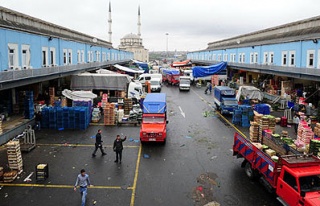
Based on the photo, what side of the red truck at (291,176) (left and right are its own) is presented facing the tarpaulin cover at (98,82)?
back

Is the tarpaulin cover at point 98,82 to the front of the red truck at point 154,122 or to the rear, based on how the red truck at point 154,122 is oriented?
to the rear

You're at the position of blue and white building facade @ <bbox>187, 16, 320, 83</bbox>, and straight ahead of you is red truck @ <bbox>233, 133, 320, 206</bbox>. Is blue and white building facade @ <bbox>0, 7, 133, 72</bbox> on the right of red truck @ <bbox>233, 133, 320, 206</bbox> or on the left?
right

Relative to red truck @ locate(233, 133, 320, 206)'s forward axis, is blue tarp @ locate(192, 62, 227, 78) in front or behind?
behind

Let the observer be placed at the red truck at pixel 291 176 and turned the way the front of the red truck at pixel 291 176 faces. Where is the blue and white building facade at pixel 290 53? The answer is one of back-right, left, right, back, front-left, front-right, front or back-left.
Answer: back-left

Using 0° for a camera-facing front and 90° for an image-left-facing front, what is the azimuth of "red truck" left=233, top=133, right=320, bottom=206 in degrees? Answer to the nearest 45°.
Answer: approximately 315°

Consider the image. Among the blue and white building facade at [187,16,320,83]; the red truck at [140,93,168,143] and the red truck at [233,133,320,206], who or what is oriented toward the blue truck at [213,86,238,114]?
the blue and white building facade
